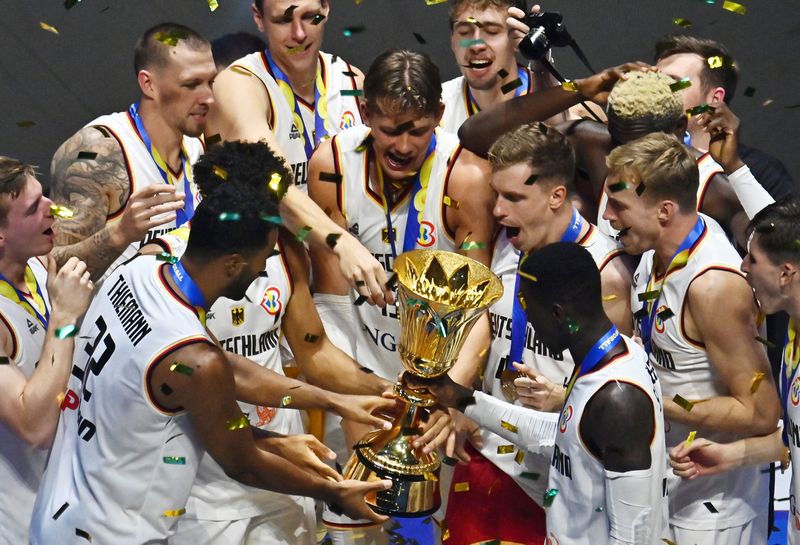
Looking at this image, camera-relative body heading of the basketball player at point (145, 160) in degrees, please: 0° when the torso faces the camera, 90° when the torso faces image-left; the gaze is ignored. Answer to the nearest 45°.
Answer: approximately 315°

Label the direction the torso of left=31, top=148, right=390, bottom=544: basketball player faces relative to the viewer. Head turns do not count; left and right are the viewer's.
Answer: facing away from the viewer and to the right of the viewer

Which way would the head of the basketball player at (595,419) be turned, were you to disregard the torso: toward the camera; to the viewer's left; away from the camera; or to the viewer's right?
to the viewer's left

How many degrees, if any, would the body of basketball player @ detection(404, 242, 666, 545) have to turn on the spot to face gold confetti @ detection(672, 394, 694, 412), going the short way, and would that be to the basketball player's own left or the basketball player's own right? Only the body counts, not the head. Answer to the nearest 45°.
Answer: approximately 135° to the basketball player's own right

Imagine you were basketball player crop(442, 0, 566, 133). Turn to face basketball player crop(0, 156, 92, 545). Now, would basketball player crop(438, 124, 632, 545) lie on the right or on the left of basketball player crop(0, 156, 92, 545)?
left

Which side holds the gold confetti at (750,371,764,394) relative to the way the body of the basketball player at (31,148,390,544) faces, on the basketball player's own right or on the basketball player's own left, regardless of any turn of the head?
on the basketball player's own right
